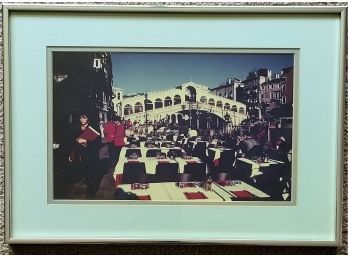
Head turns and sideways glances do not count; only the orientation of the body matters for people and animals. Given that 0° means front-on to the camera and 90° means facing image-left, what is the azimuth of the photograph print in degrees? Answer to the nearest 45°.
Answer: approximately 0°
